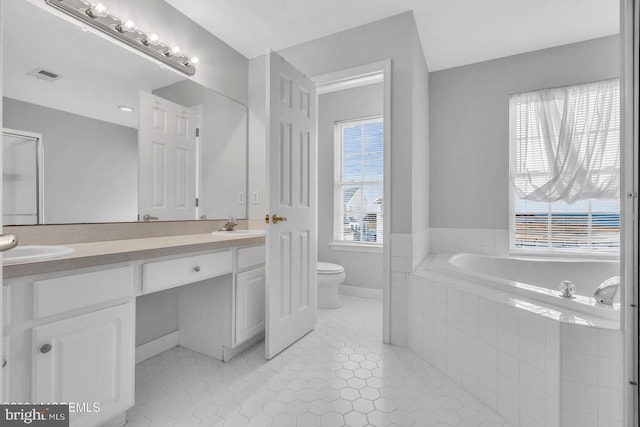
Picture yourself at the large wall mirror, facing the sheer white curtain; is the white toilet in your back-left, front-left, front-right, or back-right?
front-left

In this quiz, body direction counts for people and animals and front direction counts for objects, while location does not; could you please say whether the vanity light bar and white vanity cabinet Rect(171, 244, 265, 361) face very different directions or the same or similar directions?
same or similar directions

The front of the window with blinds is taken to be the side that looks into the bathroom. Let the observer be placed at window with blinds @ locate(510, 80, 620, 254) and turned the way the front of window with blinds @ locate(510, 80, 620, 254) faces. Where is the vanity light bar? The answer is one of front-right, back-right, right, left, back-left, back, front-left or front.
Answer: front-right

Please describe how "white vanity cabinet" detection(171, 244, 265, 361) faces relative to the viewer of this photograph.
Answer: facing the viewer and to the right of the viewer

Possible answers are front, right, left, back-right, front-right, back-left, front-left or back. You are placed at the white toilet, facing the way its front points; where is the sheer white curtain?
front

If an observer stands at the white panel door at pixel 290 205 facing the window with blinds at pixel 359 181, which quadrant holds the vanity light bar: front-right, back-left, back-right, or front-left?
back-left

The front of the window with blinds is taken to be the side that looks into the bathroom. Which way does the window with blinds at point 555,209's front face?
toward the camera
